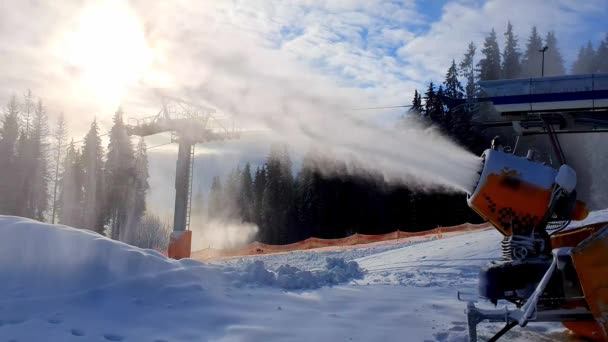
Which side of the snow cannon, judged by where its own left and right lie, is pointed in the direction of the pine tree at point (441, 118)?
right

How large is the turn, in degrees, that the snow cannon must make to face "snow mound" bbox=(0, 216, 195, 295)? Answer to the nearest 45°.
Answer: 0° — it already faces it

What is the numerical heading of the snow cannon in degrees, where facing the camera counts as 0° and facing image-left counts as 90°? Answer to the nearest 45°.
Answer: approximately 90°

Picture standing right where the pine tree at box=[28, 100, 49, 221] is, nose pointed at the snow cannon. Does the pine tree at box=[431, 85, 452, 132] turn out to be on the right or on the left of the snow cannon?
left

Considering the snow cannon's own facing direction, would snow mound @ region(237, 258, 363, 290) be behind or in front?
in front

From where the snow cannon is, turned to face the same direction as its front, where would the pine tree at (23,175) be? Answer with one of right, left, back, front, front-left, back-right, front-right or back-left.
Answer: front-right

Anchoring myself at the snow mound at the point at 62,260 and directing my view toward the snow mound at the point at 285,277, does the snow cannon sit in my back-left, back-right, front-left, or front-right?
front-right

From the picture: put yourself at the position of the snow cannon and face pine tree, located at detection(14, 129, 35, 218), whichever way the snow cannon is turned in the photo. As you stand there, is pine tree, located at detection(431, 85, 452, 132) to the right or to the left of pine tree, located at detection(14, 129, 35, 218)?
right
